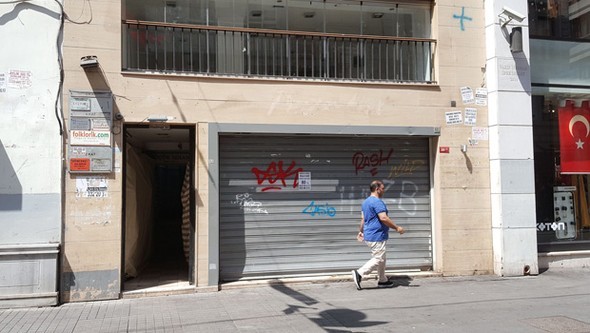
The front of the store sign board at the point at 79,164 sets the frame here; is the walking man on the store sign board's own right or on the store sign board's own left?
on the store sign board's own left

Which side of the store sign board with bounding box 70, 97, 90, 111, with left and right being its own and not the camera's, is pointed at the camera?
front

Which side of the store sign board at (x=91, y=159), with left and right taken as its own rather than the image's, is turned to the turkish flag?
left

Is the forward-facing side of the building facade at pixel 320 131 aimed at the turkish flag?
no

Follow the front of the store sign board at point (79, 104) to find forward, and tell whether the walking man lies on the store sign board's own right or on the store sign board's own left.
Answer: on the store sign board's own left

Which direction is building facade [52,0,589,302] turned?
toward the camera

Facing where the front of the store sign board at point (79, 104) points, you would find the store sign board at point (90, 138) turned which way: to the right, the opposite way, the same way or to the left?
the same way
